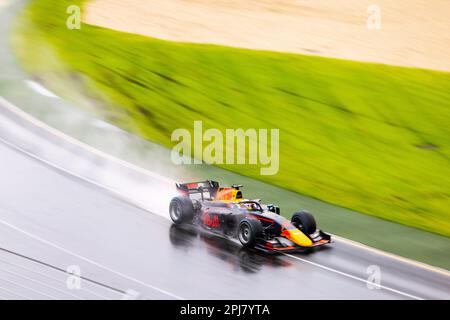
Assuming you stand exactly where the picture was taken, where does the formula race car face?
facing the viewer and to the right of the viewer
